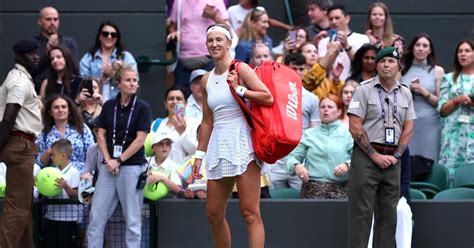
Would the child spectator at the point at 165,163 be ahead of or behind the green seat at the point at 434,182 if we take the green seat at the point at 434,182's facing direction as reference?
ahead

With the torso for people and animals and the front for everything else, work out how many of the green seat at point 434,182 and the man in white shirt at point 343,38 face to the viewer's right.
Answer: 0

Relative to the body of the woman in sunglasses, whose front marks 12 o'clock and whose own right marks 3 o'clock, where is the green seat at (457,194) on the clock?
The green seat is roughly at 10 o'clock from the woman in sunglasses.

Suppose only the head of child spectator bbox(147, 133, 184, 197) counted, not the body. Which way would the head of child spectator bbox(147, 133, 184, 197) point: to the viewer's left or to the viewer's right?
to the viewer's right

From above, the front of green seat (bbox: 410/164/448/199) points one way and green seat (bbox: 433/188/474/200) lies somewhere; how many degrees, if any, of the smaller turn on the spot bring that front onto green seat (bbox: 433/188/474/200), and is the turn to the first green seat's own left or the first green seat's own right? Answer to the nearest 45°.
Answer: approximately 90° to the first green seat's own left

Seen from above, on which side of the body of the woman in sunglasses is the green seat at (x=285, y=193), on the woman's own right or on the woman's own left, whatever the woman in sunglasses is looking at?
on the woman's own left

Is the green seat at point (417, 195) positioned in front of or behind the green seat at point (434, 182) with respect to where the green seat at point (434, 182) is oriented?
in front
